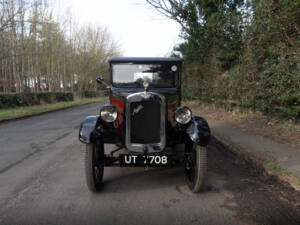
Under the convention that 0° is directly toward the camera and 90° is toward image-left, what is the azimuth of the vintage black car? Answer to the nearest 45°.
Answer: approximately 0°

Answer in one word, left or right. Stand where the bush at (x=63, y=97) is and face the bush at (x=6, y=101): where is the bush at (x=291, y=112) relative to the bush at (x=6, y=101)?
left

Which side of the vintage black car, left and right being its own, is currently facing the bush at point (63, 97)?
back

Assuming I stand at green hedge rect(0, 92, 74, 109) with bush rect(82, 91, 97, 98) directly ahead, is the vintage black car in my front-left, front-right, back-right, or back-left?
back-right

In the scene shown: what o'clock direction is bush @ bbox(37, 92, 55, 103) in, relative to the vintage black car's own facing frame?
The bush is roughly at 5 o'clock from the vintage black car.

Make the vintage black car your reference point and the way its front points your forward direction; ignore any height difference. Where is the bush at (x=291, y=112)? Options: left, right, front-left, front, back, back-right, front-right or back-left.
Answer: back-left

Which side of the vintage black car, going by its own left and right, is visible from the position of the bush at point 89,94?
back

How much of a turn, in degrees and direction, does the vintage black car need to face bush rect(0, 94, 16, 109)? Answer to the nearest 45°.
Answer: approximately 135° to its right

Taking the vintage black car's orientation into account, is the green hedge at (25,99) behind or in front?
behind
